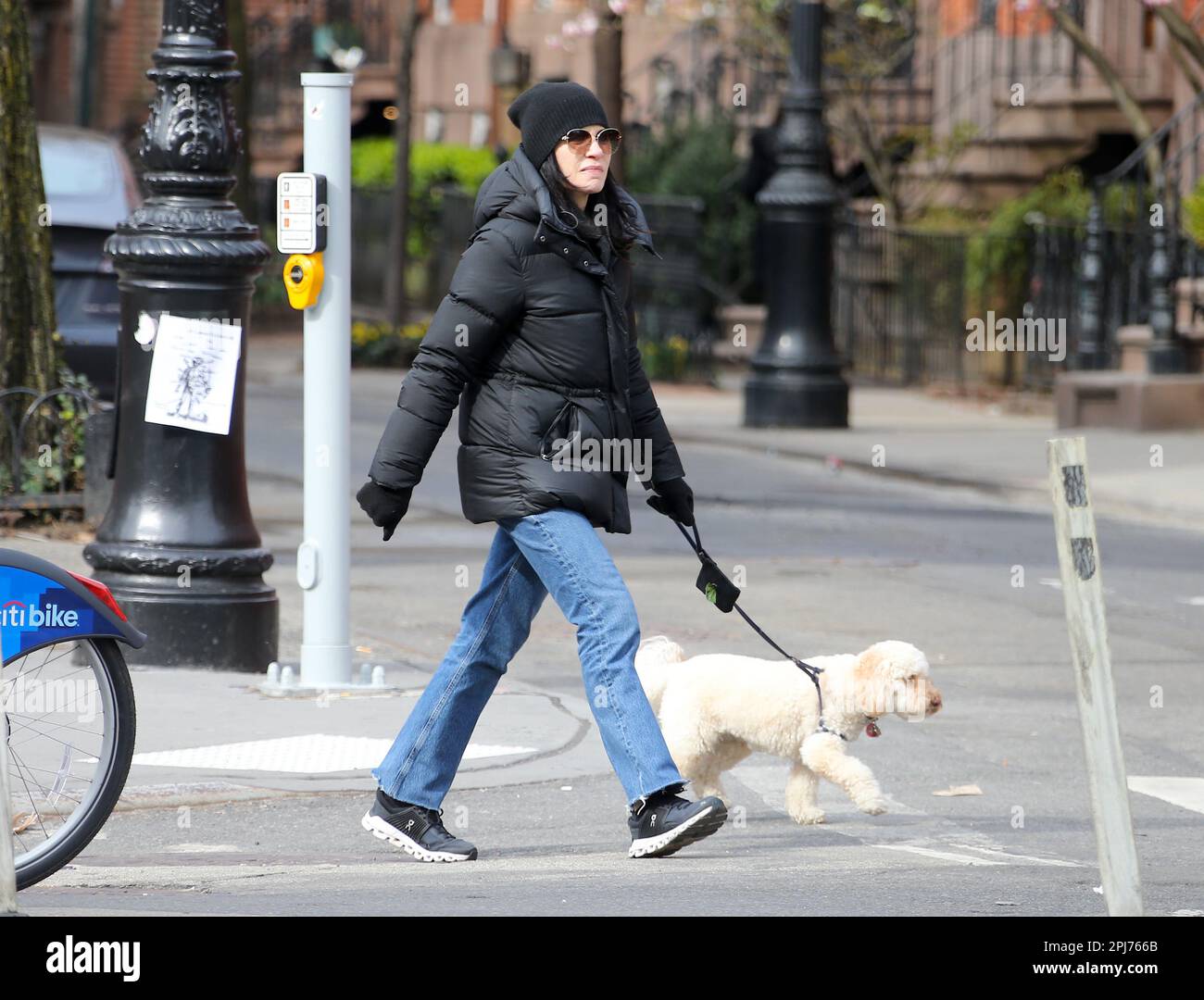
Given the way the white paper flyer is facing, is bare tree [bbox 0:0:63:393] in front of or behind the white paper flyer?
behind

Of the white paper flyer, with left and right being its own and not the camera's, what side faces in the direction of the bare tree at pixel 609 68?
back

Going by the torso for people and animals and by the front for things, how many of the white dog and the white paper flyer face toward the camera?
1

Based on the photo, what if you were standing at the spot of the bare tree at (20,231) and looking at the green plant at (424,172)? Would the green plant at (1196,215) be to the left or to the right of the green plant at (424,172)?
right

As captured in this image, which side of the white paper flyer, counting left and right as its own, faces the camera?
front

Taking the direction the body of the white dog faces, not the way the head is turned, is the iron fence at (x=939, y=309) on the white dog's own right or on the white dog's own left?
on the white dog's own left

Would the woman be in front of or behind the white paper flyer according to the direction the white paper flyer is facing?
in front

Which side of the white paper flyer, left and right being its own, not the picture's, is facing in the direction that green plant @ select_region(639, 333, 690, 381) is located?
back

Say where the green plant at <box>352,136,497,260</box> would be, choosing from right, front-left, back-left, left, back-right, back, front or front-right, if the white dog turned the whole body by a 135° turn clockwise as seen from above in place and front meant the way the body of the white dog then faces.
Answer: back-right

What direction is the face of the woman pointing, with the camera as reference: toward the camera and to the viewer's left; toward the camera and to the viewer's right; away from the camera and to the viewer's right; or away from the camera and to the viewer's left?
toward the camera and to the viewer's right

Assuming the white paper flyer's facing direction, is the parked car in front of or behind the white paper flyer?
behind

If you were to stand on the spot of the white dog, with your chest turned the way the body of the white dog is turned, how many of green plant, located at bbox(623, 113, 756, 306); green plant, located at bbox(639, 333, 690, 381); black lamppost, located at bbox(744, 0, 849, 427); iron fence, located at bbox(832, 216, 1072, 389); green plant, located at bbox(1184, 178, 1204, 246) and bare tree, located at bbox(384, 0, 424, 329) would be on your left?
6

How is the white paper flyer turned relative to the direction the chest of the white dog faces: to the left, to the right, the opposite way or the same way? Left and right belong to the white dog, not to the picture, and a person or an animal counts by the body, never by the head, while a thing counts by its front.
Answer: to the right

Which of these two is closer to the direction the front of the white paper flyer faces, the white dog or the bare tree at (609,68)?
the white dog

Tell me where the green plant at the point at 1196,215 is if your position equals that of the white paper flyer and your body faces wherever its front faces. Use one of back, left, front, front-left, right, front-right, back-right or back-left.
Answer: back-left

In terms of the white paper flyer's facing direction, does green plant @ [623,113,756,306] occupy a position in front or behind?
behind

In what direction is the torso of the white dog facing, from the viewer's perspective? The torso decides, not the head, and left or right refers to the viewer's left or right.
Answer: facing to the right of the viewer
